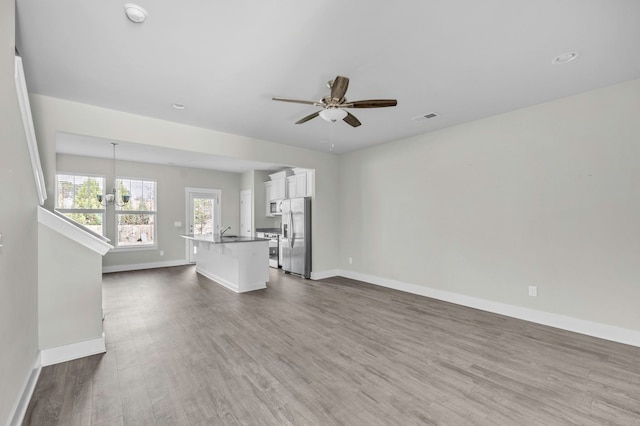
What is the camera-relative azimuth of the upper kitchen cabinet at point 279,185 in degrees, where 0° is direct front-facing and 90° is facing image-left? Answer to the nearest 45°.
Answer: approximately 45°

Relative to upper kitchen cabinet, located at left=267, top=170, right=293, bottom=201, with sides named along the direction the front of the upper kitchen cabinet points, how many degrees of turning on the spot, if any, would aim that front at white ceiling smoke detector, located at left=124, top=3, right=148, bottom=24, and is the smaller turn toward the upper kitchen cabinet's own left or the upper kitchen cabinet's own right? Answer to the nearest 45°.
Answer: approximately 45° to the upper kitchen cabinet's own left

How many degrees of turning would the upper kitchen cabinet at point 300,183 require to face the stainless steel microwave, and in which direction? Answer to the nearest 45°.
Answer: approximately 90° to its right

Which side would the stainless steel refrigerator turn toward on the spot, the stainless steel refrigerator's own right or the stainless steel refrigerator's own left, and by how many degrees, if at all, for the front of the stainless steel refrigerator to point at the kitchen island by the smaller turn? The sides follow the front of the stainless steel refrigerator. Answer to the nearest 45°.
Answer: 0° — it already faces it

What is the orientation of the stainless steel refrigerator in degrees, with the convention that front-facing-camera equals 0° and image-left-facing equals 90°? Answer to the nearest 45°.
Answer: approximately 45°

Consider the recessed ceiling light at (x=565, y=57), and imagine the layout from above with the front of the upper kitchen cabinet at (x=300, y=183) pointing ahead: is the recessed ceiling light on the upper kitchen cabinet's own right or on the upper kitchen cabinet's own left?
on the upper kitchen cabinet's own left
